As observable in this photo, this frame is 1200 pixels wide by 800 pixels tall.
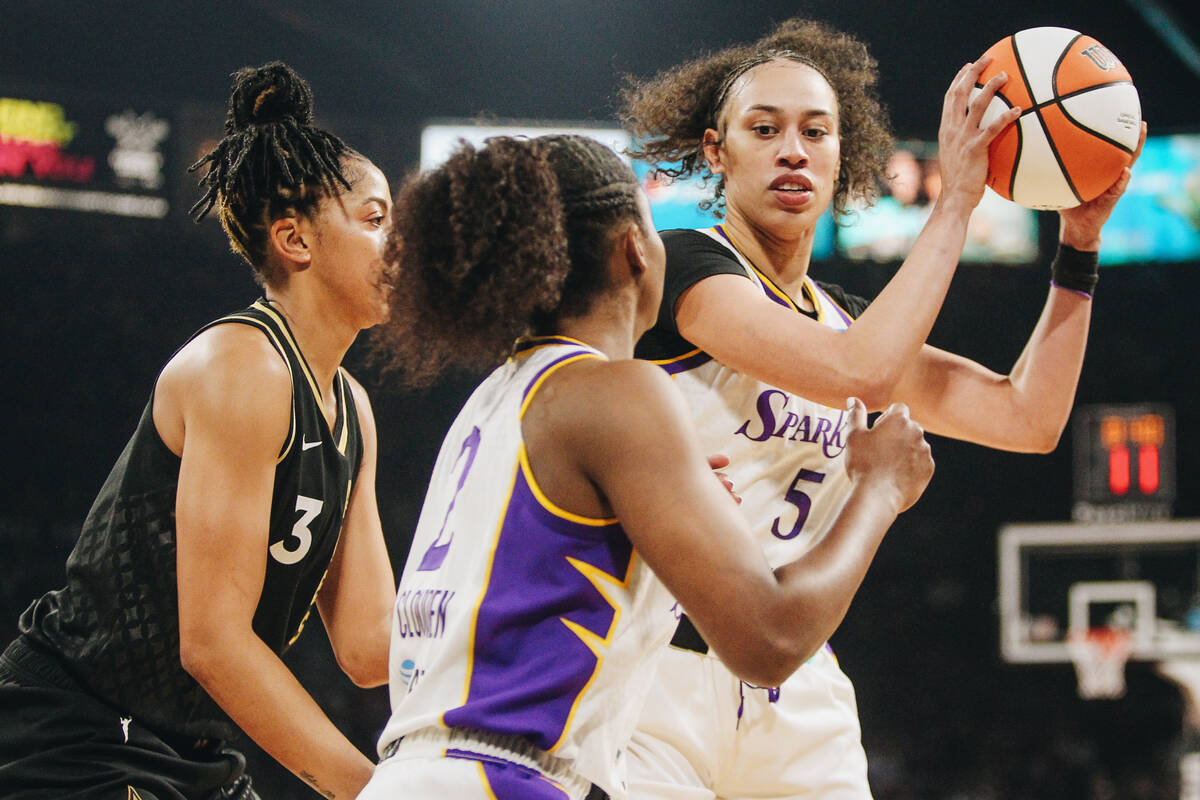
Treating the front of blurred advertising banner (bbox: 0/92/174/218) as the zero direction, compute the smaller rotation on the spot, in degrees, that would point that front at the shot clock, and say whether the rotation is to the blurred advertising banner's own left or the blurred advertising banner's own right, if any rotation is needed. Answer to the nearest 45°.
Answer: approximately 90° to the blurred advertising banner's own left

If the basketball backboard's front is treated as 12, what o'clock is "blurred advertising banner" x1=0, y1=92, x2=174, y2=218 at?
The blurred advertising banner is roughly at 2 o'clock from the basketball backboard.

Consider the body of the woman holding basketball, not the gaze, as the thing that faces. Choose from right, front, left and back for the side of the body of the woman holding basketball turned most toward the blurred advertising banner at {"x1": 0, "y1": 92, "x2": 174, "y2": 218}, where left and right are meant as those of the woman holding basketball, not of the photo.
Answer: back

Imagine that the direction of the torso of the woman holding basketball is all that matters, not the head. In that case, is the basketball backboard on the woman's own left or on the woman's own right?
on the woman's own left

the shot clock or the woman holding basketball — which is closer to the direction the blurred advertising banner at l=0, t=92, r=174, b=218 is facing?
the woman holding basketball

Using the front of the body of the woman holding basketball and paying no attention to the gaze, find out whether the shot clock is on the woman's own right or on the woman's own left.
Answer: on the woman's own left

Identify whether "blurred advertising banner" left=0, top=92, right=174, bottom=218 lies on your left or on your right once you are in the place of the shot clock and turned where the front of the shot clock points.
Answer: on your right

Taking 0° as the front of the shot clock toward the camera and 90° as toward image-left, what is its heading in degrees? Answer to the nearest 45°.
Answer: approximately 0°

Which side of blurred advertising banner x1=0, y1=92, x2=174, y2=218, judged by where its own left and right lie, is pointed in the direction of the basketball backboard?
left

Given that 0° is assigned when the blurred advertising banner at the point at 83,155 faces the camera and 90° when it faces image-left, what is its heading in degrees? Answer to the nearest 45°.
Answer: approximately 0°
